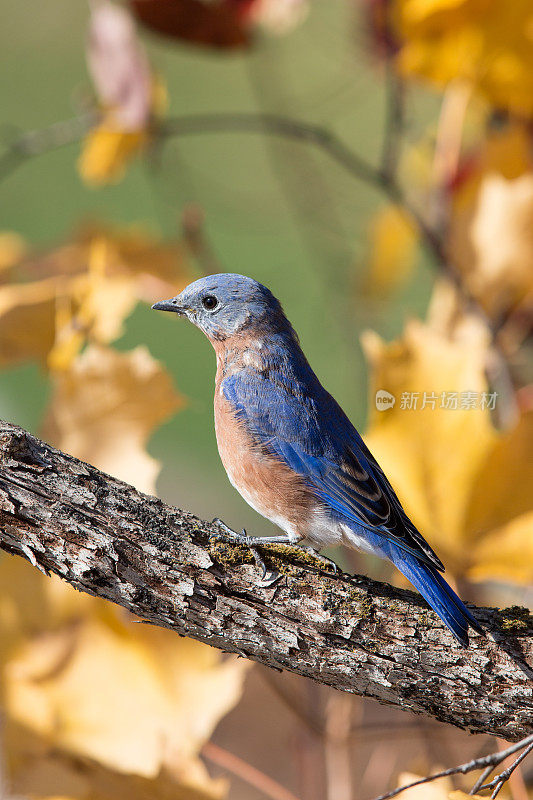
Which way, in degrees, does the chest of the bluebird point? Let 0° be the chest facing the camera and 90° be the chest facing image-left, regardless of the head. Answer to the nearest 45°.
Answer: approximately 90°
